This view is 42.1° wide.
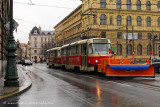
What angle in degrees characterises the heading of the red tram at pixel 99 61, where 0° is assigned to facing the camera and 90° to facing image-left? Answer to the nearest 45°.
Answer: approximately 315°

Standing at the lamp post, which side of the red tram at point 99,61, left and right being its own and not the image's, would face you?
right
